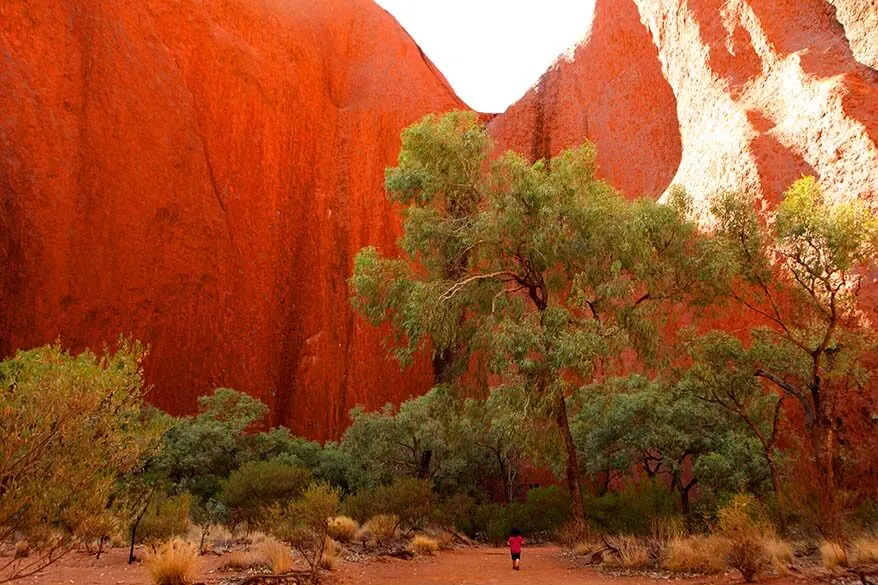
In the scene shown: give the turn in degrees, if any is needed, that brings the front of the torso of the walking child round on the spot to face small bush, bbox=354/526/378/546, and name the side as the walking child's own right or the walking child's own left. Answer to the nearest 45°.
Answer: approximately 45° to the walking child's own left

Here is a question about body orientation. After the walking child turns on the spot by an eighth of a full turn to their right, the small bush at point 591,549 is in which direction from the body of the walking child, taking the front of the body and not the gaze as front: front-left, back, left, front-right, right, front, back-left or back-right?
front

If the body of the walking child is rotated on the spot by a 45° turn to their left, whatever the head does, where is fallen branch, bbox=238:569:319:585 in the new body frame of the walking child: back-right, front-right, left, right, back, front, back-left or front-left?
left

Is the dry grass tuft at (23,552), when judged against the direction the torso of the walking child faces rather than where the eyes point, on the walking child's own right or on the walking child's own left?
on the walking child's own left

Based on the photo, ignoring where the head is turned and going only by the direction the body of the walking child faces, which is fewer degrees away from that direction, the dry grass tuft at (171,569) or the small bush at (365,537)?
the small bush

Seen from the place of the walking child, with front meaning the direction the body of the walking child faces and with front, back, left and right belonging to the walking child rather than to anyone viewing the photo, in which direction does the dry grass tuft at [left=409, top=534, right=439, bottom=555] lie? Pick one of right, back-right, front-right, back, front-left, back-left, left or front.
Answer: front-left

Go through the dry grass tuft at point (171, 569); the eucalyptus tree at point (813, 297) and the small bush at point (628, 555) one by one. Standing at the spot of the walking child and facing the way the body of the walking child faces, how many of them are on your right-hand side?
2

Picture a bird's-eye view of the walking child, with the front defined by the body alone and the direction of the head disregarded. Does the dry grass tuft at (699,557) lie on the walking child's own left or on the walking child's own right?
on the walking child's own right

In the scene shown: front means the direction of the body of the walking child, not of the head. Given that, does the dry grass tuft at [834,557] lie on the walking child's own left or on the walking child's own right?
on the walking child's own right

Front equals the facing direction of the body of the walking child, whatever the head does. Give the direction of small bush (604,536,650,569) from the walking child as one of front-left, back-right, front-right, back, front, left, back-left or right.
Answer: right

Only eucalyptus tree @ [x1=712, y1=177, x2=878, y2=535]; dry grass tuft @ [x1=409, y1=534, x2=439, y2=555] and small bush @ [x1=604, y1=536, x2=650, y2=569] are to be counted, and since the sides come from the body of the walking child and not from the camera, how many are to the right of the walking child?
2

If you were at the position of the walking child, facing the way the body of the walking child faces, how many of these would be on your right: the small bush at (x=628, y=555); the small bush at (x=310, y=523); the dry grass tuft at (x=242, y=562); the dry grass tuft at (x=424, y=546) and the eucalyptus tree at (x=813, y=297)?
2

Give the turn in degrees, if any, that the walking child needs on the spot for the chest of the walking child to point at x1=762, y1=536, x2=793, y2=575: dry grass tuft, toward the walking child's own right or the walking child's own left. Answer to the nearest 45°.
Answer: approximately 135° to the walking child's own right

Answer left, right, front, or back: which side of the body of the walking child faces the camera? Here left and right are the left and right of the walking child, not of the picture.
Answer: back

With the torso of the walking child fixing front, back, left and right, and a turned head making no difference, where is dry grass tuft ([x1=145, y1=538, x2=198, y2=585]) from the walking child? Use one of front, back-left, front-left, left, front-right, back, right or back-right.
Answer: back-left

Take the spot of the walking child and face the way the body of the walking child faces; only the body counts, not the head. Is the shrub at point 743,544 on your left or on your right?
on your right
